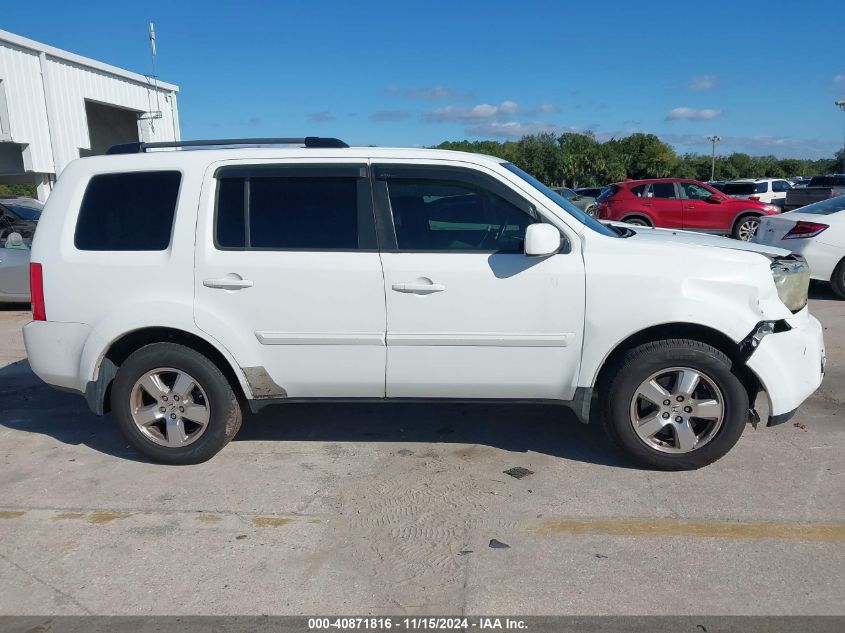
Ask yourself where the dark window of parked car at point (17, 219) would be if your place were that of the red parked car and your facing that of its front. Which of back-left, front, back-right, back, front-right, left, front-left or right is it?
back-right

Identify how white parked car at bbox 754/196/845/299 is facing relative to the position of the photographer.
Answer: facing away from the viewer and to the right of the viewer

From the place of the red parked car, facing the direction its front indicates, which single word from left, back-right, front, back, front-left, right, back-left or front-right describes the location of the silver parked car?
back-right

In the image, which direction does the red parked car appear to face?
to the viewer's right

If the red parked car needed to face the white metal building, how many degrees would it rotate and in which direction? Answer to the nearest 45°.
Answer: approximately 180°

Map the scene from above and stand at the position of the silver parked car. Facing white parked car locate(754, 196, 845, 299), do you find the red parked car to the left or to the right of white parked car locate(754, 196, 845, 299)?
left

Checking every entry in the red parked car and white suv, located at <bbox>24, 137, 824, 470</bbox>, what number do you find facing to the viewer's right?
2

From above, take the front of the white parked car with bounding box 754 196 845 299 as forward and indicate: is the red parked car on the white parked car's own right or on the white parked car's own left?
on the white parked car's own left

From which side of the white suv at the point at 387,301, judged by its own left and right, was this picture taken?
right
